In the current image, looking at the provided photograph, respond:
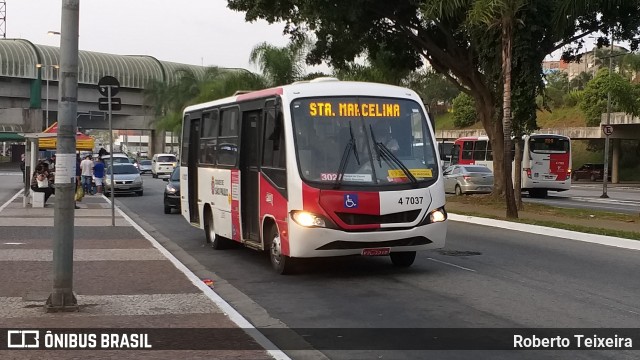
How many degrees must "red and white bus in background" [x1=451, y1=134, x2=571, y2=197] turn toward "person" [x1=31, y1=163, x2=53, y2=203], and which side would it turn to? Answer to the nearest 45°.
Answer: approximately 90° to its left

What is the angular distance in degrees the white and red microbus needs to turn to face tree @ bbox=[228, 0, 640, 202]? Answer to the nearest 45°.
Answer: approximately 135° to its left

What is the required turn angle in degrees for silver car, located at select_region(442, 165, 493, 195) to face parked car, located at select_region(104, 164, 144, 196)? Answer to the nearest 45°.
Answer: approximately 45° to its left

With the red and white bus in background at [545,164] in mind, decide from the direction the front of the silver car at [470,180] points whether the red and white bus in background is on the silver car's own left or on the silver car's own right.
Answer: on the silver car's own right

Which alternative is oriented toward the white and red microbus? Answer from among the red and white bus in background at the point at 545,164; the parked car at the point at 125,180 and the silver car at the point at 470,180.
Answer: the parked car

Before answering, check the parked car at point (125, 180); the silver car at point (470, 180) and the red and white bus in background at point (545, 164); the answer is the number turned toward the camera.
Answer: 1

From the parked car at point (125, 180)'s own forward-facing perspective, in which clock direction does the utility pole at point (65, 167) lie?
The utility pole is roughly at 12 o'clock from the parked car.

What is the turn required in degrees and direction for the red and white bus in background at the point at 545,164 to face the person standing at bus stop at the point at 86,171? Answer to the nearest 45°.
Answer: approximately 90° to its left

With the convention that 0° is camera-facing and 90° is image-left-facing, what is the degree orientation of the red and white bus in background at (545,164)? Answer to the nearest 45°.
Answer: approximately 135°

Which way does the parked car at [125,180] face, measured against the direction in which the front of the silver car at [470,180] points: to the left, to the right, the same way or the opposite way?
the opposite way

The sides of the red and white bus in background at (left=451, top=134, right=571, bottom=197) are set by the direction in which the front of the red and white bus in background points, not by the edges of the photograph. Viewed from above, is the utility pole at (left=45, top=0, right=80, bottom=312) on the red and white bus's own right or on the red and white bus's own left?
on the red and white bus's own left
